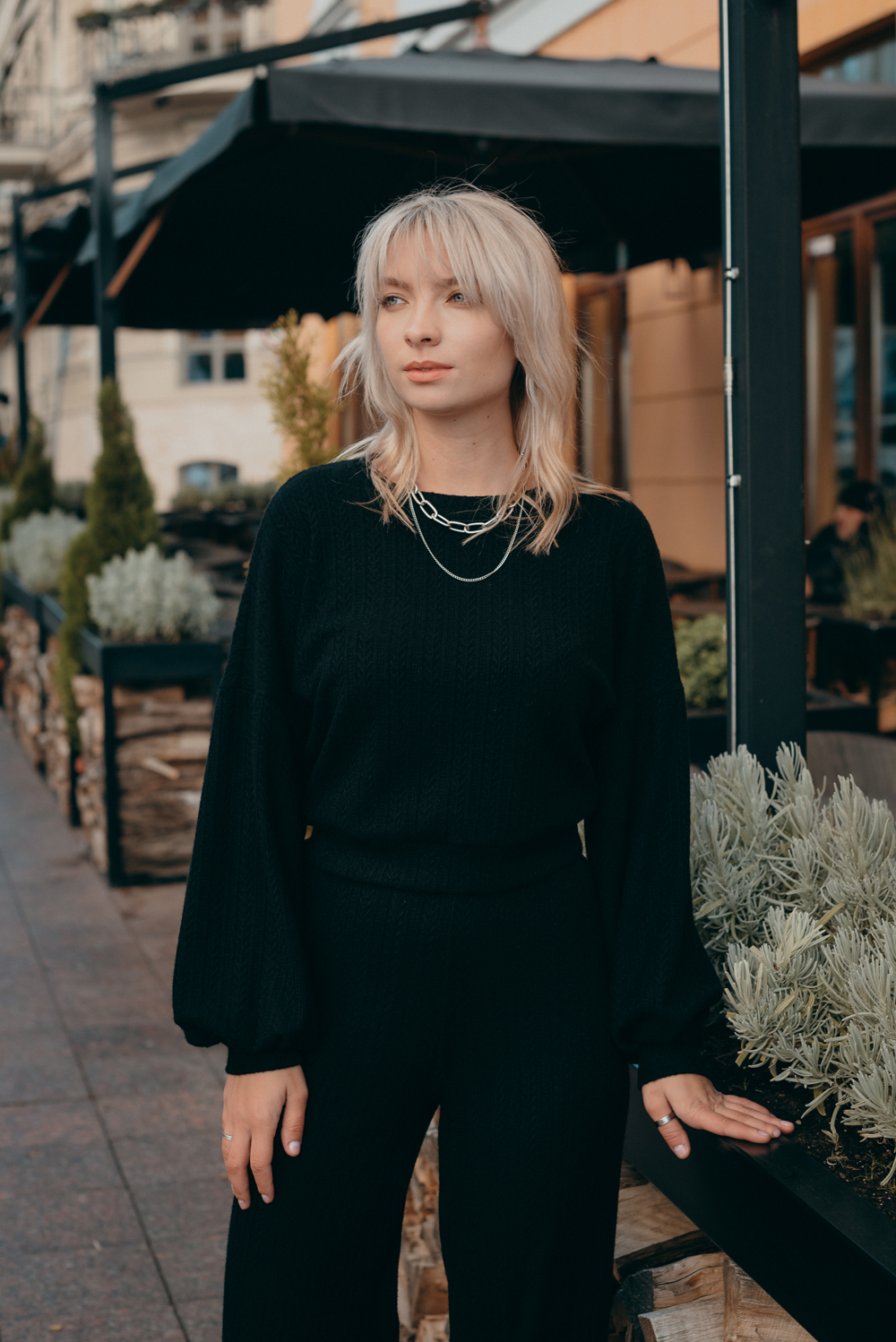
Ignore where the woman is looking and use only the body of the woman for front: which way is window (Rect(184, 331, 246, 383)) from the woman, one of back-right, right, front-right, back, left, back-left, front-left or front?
back

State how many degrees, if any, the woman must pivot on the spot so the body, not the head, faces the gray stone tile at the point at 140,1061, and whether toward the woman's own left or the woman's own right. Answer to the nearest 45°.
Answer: approximately 180°

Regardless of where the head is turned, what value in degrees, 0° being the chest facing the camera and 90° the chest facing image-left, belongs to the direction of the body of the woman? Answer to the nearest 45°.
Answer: approximately 0°

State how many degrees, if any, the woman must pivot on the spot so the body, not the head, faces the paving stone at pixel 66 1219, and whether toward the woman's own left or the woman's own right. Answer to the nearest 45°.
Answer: approximately 135° to the woman's own right

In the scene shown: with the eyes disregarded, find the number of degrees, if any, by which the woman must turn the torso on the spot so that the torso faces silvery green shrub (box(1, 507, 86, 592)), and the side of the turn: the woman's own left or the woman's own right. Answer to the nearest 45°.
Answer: approximately 180°

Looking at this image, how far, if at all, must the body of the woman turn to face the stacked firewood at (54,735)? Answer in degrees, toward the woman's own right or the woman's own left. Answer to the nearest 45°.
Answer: approximately 180°

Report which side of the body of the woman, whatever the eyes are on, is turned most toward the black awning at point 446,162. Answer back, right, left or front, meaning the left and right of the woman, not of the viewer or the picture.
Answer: back

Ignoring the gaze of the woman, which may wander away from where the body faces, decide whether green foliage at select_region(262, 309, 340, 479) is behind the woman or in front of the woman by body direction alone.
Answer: behind

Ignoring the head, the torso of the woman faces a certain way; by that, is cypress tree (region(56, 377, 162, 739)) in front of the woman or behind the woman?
behind

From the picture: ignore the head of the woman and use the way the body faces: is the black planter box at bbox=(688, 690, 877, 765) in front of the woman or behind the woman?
behind

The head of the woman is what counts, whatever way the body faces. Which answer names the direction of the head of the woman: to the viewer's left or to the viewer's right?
to the viewer's left

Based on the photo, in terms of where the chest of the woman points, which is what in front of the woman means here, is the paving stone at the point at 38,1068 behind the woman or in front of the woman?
behind
